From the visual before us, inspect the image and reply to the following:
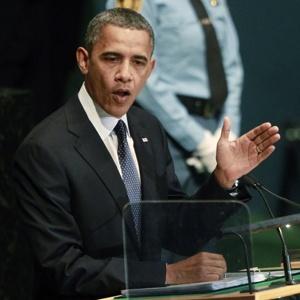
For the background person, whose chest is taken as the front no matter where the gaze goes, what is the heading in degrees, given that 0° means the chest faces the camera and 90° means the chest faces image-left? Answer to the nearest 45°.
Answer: approximately 315°

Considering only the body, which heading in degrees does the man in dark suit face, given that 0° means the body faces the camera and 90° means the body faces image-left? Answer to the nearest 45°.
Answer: approximately 315°

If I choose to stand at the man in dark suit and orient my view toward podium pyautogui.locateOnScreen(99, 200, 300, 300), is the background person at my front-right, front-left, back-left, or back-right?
back-left

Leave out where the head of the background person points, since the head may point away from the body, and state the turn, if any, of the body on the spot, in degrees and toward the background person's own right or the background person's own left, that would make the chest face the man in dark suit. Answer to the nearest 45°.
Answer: approximately 45° to the background person's own right

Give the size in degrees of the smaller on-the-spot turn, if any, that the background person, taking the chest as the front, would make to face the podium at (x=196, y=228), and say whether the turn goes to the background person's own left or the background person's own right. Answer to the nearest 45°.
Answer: approximately 45° to the background person's own right

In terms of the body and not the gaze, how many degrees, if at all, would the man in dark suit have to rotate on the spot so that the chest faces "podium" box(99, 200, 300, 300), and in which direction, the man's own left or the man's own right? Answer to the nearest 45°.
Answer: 0° — they already face it

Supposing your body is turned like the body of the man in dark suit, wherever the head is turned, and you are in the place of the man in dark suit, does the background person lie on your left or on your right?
on your left
